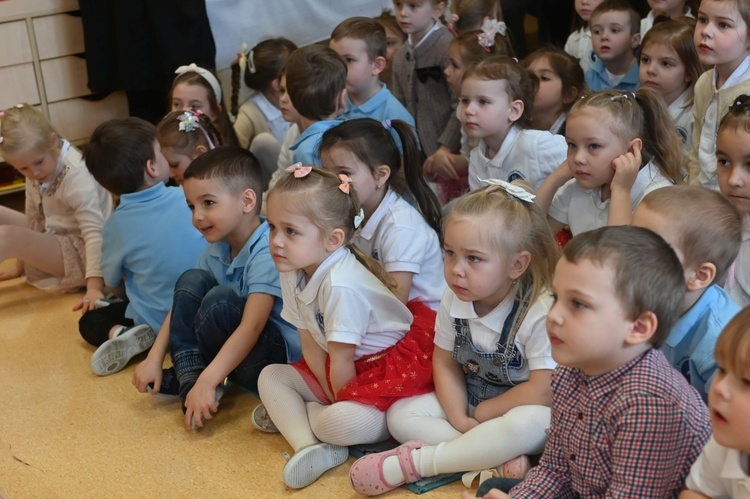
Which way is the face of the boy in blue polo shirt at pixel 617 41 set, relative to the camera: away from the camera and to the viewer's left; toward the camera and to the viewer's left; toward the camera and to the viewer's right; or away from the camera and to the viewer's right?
toward the camera and to the viewer's left

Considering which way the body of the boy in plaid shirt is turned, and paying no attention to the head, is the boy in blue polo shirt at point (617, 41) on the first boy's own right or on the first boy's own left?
on the first boy's own right

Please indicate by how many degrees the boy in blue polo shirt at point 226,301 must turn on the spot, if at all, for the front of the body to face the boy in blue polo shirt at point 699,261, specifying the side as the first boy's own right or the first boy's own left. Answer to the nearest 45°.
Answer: approximately 90° to the first boy's own left

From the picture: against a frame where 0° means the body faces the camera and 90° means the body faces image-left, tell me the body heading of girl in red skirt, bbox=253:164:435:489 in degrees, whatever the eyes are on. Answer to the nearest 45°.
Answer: approximately 45°

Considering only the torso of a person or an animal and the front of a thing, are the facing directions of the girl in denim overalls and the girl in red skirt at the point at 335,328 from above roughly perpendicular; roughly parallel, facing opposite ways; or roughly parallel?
roughly parallel

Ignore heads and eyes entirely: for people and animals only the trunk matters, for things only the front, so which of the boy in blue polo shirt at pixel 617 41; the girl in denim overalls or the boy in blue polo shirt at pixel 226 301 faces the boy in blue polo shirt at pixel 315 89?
the boy in blue polo shirt at pixel 617 41

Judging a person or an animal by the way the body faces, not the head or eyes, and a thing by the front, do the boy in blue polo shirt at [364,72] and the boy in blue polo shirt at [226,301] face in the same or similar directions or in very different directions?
same or similar directions

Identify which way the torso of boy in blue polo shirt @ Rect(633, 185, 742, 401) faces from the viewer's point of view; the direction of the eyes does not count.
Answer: to the viewer's left

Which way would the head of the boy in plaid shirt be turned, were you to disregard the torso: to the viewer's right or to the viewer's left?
to the viewer's left

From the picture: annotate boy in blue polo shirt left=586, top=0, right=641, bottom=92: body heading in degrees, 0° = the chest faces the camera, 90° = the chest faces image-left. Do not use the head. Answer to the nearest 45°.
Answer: approximately 45°

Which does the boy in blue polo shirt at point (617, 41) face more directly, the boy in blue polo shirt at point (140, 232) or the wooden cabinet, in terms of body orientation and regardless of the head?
the boy in blue polo shirt

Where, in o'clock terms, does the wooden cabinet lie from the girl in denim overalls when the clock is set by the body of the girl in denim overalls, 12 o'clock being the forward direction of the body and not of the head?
The wooden cabinet is roughly at 3 o'clock from the girl in denim overalls.
